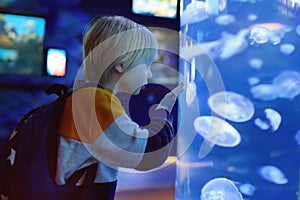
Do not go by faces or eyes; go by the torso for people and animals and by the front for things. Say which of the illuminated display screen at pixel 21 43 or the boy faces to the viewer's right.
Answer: the boy

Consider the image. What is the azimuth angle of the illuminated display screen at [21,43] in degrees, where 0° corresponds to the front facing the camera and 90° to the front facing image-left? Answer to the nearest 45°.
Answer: approximately 0°

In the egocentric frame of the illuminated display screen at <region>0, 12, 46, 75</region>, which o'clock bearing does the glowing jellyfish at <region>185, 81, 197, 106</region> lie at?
The glowing jellyfish is roughly at 10 o'clock from the illuminated display screen.

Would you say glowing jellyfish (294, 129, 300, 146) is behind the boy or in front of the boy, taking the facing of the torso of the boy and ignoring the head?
in front

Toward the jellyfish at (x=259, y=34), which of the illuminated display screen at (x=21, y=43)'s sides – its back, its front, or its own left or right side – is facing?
left

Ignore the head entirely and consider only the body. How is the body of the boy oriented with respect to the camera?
to the viewer's right

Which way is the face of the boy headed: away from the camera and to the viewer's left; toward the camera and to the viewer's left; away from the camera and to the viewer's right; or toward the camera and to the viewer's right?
away from the camera and to the viewer's right

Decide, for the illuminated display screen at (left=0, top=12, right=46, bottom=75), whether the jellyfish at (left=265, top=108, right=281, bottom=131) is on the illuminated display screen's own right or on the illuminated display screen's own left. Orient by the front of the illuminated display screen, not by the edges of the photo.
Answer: on the illuminated display screen's own left

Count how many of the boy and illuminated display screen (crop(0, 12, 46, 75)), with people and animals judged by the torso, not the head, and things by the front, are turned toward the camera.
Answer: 1

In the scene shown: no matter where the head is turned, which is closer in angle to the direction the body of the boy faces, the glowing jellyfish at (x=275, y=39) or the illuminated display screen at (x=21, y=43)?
the glowing jellyfish

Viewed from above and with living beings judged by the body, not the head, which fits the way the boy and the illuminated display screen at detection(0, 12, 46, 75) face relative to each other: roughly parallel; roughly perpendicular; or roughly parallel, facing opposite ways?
roughly perpendicular

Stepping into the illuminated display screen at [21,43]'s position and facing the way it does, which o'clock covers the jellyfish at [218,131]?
The jellyfish is roughly at 10 o'clock from the illuminated display screen.

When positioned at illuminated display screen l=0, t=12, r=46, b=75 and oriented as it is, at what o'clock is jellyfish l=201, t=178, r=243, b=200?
The jellyfish is roughly at 10 o'clock from the illuminated display screen.
